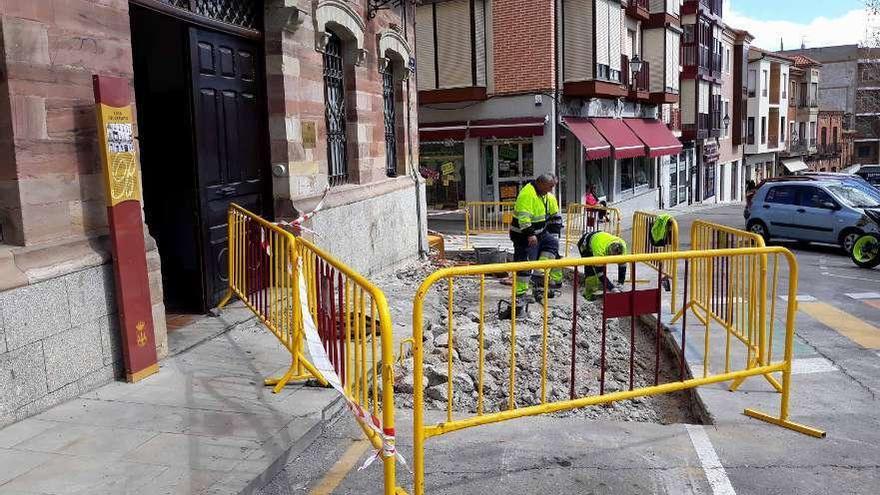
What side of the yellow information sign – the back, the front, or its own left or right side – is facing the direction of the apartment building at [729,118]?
left

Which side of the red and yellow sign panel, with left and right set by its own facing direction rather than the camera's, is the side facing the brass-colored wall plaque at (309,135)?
left
